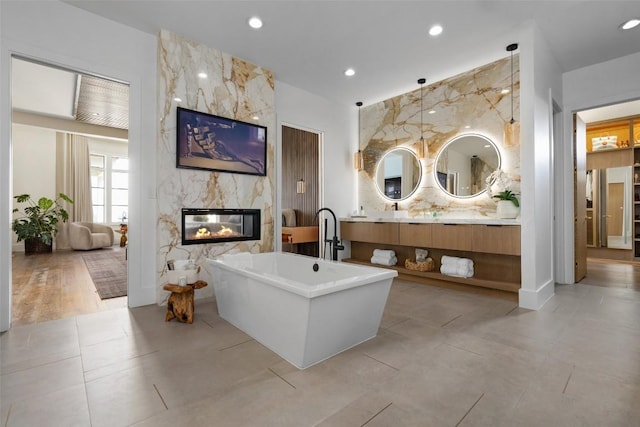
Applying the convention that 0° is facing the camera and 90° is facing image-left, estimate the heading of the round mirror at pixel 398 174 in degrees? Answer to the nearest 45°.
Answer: approximately 45°

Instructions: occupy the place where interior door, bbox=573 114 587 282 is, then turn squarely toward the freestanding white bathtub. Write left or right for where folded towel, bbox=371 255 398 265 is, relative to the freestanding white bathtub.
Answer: right

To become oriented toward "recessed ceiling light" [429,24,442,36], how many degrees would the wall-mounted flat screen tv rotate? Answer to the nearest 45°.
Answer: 0° — it already faces it

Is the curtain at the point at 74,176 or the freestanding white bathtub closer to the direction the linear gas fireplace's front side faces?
the freestanding white bathtub

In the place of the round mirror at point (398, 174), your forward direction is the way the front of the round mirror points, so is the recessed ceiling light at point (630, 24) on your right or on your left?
on your left

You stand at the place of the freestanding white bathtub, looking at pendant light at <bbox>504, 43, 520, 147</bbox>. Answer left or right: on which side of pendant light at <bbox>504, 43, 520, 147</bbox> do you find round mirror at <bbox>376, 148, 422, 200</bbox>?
left

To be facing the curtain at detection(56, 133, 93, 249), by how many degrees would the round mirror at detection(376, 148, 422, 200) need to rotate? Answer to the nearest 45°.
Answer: approximately 45° to its right

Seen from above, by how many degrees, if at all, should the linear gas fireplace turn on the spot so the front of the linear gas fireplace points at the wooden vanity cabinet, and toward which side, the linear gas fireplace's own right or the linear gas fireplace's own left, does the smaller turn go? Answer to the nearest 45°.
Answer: approximately 45° to the linear gas fireplace's own left

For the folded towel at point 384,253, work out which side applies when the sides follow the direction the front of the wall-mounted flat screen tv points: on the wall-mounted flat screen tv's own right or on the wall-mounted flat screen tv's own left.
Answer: on the wall-mounted flat screen tv's own left

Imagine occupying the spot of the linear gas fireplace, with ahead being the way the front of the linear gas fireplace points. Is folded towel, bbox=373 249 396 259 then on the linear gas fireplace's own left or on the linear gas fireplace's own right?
on the linear gas fireplace's own left

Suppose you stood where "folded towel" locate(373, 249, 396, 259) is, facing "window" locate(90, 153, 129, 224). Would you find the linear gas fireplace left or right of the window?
left

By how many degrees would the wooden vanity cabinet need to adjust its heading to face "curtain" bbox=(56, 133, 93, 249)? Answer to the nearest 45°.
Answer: approximately 45° to its right
